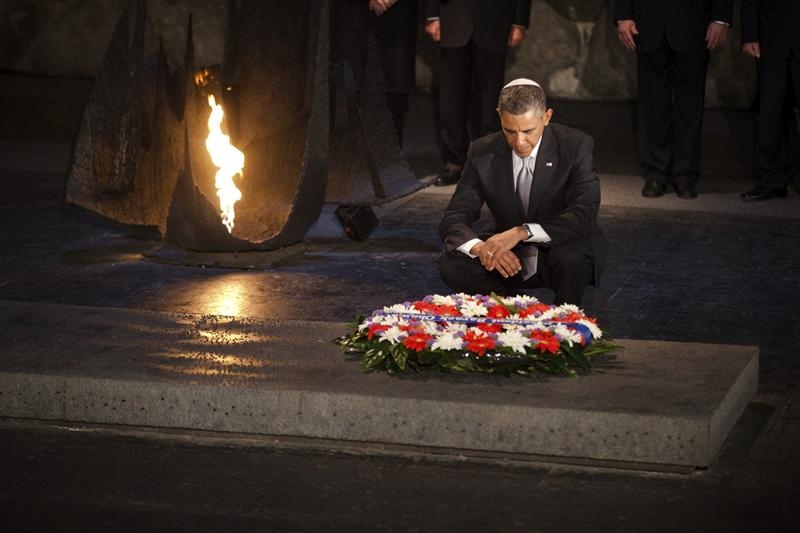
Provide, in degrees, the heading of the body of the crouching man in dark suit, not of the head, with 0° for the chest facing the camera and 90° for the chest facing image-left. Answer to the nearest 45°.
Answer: approximately 0°

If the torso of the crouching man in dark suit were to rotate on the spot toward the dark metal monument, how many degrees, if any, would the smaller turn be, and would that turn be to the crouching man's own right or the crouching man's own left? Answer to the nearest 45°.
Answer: approximately 135° to the crouching man's own right

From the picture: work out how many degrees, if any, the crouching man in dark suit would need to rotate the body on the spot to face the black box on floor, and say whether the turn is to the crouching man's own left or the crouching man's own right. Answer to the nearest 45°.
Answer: approximately 135° to the crouching man's own right

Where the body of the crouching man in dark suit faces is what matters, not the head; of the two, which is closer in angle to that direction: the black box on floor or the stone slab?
the stone slab

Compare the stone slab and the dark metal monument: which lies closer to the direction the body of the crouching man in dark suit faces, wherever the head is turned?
the stone slab
